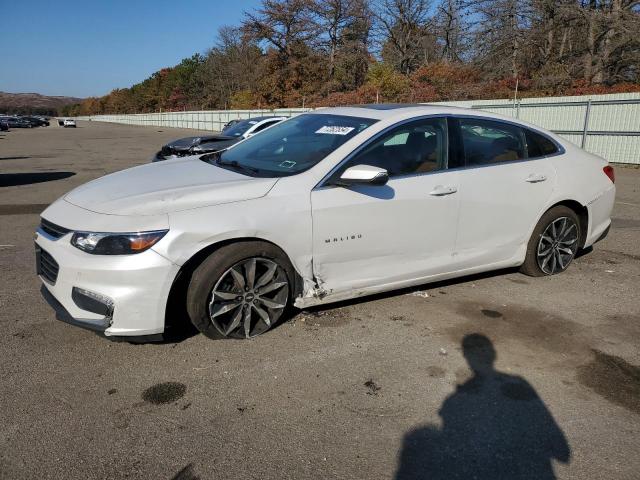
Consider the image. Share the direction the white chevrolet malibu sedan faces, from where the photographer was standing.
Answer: facing the viewer and to the left of the viewer

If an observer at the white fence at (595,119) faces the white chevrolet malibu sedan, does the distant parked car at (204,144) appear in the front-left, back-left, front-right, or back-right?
front-right

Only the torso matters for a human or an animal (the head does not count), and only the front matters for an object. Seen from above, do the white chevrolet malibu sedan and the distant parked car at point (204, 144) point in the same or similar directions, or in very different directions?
same or similar directions

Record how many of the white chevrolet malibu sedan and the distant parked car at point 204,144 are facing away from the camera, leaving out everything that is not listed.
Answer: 0

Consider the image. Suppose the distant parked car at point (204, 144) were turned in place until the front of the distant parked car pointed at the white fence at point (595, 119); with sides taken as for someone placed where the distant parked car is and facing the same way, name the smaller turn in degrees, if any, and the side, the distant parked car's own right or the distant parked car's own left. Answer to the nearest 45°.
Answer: approximately 135° to the distant parked car's own left

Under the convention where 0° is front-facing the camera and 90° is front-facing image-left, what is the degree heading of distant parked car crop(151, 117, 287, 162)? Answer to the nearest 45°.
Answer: approximately 45°

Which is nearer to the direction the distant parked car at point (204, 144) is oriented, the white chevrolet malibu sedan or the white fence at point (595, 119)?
the white chevrolet malibu sedan

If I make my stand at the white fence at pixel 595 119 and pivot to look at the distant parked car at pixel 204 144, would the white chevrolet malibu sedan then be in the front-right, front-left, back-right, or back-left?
front-left

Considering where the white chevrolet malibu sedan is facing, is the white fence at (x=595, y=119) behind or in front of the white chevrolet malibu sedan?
behind

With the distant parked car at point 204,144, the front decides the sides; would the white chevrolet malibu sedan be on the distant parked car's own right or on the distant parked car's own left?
on the distant parked car's own left

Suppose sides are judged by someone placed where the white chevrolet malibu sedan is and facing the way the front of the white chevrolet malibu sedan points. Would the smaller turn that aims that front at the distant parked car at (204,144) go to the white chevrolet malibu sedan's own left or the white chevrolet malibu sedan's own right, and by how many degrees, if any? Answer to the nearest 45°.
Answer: approximately 135° to the white chevrolet malibu sedan's own right
